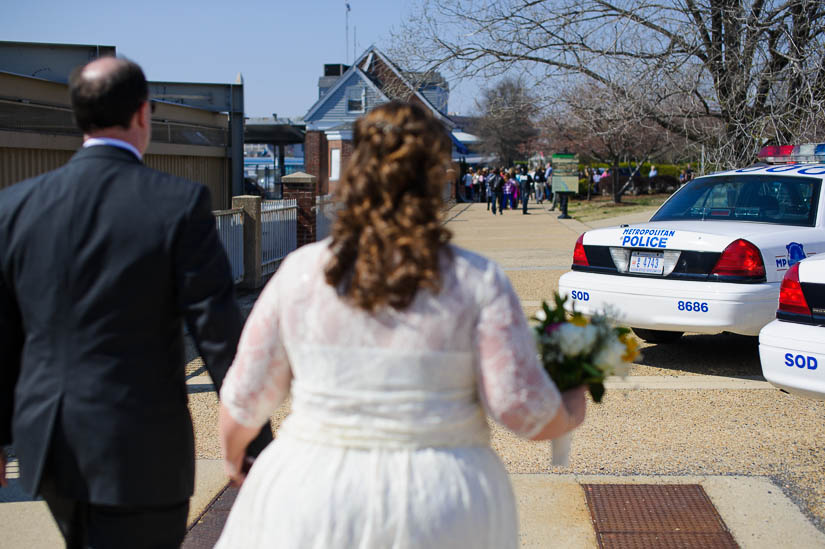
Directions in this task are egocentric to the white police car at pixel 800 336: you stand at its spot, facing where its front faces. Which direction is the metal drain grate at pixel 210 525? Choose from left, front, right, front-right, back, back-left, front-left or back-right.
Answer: back

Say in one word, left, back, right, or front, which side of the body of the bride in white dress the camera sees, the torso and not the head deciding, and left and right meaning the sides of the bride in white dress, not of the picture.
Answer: back

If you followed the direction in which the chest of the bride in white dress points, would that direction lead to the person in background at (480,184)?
yes

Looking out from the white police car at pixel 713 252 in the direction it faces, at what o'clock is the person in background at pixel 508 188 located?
The person in background is roughly at 10 o'clock from the white police car.

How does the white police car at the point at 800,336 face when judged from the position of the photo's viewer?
facing away from the viewer and to the right of the viewer

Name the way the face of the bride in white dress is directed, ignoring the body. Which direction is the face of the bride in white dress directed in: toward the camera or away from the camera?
away from the camera

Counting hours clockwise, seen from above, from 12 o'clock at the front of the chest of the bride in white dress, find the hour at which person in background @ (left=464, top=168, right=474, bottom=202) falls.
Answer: The person in background is roughly at 12 o'clock from the bride in white dress.

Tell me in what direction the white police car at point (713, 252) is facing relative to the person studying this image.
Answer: facing away from the viewer and to the right of the viewer
